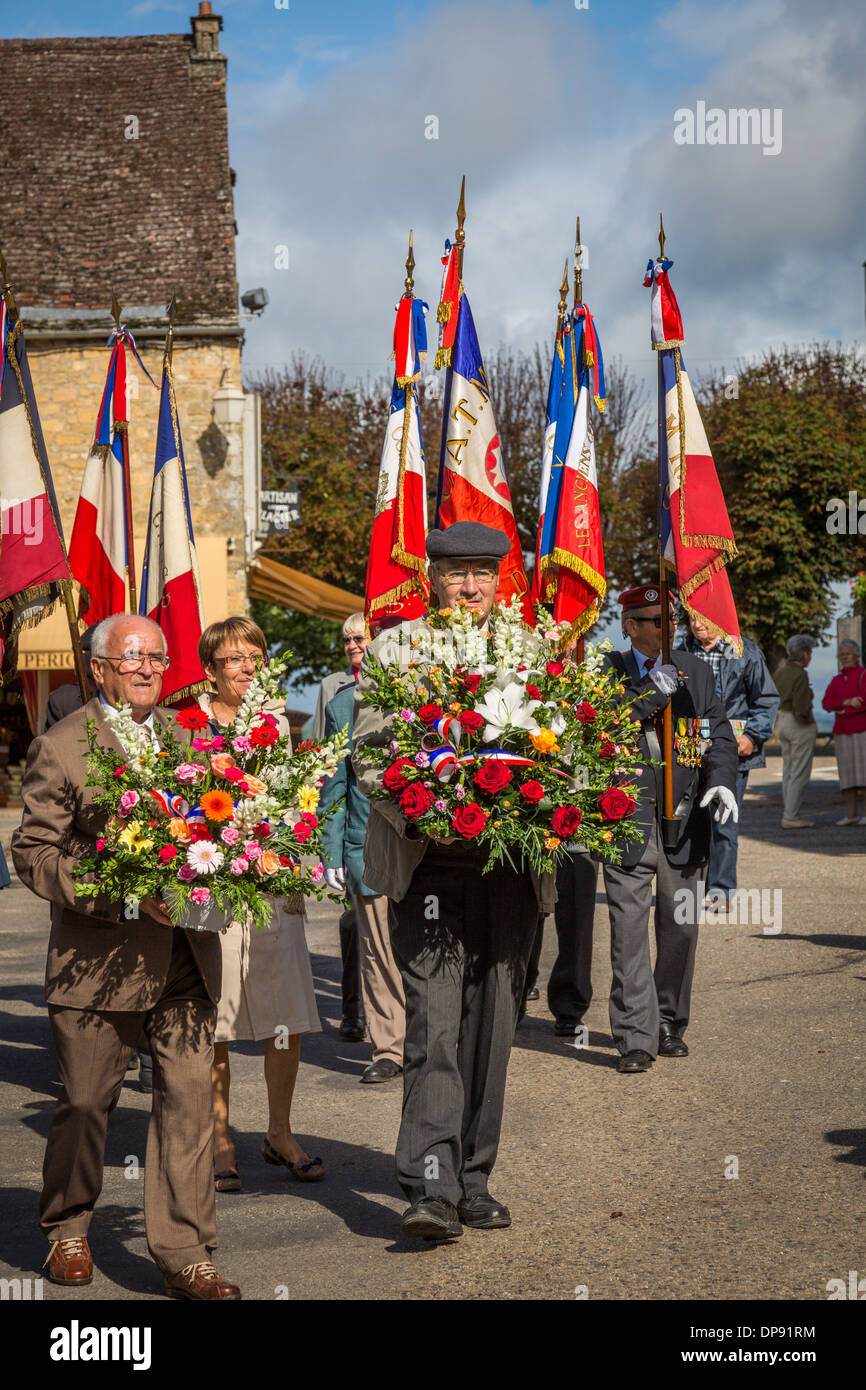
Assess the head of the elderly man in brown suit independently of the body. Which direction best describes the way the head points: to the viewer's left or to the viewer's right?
to the viewer's right

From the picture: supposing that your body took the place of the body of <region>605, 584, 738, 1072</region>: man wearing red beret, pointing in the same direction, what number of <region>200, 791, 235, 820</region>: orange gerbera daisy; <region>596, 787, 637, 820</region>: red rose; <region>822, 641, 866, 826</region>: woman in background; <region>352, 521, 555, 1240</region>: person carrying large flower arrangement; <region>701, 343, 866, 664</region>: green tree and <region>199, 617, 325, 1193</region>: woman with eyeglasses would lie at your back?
2

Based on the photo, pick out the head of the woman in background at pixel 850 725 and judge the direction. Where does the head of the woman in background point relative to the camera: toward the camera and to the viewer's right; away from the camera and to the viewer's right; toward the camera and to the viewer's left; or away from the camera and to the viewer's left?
toward the camera and to the viewer's left

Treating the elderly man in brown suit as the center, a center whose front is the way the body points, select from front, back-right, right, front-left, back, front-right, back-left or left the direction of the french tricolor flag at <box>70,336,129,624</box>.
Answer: back-left

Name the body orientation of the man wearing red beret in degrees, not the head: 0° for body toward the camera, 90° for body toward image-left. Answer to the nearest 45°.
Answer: approximately 0°

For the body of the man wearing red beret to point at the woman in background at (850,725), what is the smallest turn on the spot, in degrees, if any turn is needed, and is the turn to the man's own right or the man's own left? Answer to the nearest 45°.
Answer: approximately 180°

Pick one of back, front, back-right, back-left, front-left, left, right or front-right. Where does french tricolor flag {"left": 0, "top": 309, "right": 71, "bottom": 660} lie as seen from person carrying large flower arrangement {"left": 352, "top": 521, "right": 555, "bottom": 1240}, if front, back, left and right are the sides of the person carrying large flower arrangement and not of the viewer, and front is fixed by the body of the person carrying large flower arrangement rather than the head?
back-right

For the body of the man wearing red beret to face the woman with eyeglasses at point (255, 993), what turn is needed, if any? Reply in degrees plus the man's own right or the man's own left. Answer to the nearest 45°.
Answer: approximately 45° to the man's own right

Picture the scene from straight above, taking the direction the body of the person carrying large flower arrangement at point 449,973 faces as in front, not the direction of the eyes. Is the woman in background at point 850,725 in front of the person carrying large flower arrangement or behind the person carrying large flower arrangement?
behind

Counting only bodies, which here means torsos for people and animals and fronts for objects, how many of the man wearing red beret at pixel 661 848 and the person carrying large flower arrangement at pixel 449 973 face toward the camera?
2

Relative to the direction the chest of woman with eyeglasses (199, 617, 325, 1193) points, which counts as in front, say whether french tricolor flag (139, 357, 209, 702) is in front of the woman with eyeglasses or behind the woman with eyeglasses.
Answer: behind

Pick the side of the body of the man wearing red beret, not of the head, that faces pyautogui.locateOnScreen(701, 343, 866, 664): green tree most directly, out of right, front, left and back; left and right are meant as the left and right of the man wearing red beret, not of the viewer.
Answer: back
